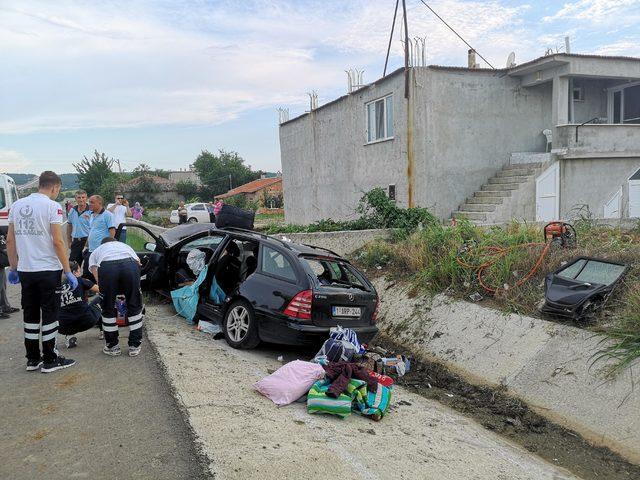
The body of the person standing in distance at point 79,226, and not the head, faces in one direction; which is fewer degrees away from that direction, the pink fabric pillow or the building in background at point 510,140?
the pink fabric pillow

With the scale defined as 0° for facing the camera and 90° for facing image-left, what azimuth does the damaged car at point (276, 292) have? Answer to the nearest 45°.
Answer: approximately 135°

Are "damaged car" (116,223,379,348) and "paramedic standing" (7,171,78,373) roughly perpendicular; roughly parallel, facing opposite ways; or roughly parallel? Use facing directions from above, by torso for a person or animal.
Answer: roughly perpendicular

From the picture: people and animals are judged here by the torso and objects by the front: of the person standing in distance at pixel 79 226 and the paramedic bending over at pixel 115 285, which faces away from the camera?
the paramedic bending over

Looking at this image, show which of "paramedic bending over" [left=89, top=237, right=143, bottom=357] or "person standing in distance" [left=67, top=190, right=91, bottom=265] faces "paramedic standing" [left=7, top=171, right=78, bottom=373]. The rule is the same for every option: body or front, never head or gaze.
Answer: the person standing in distance

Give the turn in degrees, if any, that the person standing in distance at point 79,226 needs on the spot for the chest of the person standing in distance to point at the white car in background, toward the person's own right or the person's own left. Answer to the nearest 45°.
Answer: approximately 180°

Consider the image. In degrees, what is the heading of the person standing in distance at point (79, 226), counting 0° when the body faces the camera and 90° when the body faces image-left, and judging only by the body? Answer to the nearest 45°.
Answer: approximately 0°

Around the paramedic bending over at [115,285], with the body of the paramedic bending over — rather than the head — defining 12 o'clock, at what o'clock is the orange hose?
The orange hose is roughly at 3 o'clock from the paramedic bending over.

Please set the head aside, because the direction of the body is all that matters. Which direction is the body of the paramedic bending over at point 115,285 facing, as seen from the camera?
away from the camera

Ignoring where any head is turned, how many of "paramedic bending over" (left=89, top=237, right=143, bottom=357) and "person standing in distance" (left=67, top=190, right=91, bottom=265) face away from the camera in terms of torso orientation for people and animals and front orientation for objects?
1

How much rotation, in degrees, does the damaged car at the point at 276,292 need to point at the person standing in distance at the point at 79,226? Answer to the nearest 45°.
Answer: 0° — it already faces them

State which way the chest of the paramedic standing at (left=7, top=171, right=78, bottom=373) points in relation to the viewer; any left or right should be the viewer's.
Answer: facing away from the viewer and to the right of the viewer
